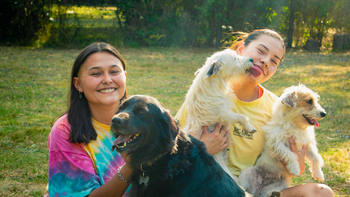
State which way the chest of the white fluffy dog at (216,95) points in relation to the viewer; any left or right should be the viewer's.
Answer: facing to the right of the viewer

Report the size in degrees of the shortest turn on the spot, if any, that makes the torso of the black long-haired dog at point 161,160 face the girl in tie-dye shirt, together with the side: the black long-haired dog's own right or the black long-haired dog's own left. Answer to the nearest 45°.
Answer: approximately 90° to the black long-haired dog's own right

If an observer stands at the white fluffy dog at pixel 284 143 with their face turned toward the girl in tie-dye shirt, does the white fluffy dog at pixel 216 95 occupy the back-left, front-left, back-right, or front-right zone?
front-right

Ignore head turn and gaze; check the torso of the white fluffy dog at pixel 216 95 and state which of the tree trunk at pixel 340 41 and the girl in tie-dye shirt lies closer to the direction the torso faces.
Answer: the tree trunk

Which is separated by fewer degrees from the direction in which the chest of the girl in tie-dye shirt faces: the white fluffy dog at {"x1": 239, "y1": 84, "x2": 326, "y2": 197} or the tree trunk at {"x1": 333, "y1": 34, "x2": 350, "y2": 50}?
the white fluffy dog

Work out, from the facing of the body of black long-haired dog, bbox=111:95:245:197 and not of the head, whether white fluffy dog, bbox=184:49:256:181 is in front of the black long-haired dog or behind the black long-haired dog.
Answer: behind

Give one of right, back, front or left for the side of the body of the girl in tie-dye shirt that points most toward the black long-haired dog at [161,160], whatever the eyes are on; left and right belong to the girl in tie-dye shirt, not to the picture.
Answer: front

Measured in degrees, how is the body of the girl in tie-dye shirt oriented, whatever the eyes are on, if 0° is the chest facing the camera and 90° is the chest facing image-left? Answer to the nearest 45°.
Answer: approximately 315°

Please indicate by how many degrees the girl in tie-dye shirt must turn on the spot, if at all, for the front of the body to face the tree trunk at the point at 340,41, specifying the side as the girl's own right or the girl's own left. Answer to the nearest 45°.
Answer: approximately 90° to the girl's own left

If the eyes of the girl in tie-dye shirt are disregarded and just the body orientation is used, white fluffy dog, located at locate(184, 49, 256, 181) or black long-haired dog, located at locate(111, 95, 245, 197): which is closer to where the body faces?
the black long-haired dog
